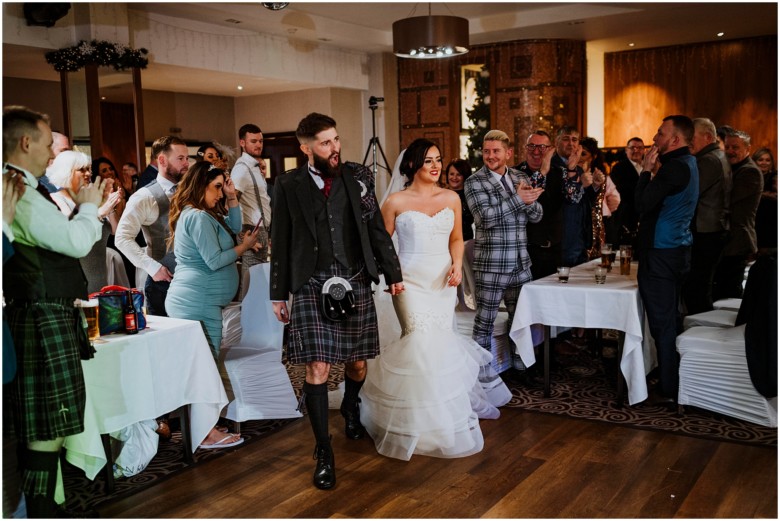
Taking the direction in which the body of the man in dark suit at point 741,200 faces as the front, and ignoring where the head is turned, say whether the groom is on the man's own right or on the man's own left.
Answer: on the man's own left

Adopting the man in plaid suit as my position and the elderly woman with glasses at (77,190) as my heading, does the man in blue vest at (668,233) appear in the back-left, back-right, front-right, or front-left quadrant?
back-left

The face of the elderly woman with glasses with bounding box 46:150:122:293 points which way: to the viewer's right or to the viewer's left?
to the viewer's right

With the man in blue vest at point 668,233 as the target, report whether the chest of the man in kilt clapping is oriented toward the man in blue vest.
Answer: yes

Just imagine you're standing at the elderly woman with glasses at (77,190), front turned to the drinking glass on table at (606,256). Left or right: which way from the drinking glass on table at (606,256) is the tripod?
left

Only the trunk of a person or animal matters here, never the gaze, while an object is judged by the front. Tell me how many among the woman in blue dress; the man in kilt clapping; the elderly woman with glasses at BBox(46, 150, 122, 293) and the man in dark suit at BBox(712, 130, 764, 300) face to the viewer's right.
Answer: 3

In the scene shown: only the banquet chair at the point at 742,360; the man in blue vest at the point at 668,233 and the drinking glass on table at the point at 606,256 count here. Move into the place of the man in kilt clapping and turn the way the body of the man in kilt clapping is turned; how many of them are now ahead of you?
3

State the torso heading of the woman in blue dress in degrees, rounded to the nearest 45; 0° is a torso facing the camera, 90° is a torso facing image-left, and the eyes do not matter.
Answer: approximately 270°

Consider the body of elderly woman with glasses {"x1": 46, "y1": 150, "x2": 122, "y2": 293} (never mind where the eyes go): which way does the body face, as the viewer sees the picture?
to the viewer's right

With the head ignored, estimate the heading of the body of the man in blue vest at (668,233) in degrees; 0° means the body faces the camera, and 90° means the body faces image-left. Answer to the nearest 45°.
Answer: approximately 90°

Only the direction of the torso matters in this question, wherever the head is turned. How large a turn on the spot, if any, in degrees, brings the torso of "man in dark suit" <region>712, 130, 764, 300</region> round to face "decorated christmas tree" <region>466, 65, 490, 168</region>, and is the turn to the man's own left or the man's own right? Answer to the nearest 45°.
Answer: approximately 45° to the man's own right

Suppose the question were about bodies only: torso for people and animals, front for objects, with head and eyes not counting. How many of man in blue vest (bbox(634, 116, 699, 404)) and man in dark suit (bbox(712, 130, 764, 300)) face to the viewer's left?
2
